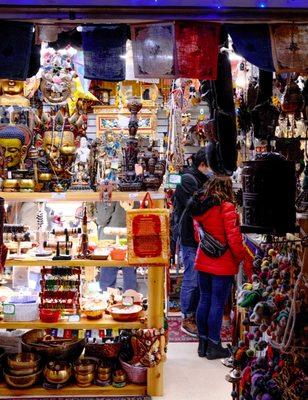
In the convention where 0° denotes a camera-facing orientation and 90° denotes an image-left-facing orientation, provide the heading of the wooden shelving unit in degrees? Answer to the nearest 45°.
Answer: approximately 0°

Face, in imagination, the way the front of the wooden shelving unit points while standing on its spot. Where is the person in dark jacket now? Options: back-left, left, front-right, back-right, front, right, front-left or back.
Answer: back-left

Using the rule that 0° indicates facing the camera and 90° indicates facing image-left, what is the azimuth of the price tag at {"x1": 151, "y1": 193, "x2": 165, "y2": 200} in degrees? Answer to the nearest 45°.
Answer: approximately 0°

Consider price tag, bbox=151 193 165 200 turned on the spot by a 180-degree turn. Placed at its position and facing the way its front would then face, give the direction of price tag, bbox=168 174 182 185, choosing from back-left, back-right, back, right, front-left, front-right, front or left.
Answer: front

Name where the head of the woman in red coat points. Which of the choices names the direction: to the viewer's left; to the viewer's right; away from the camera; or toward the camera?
away from the camera
